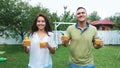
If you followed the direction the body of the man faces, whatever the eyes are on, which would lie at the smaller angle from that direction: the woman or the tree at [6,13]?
the woman

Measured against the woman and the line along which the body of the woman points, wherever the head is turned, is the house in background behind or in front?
behind

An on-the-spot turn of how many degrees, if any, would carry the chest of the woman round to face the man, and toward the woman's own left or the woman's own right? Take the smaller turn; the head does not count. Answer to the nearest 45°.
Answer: approximately 90° to the woman's own left

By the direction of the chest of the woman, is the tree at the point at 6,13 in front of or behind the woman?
behind

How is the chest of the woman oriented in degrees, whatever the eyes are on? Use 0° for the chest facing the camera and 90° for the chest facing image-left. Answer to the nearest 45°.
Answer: approximately 0°

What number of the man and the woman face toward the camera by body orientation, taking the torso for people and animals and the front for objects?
2

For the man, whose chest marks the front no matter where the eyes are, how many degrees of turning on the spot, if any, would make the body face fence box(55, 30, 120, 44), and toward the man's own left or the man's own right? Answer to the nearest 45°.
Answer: approximately 180°

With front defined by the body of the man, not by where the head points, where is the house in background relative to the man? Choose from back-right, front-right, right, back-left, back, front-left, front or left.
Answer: back
